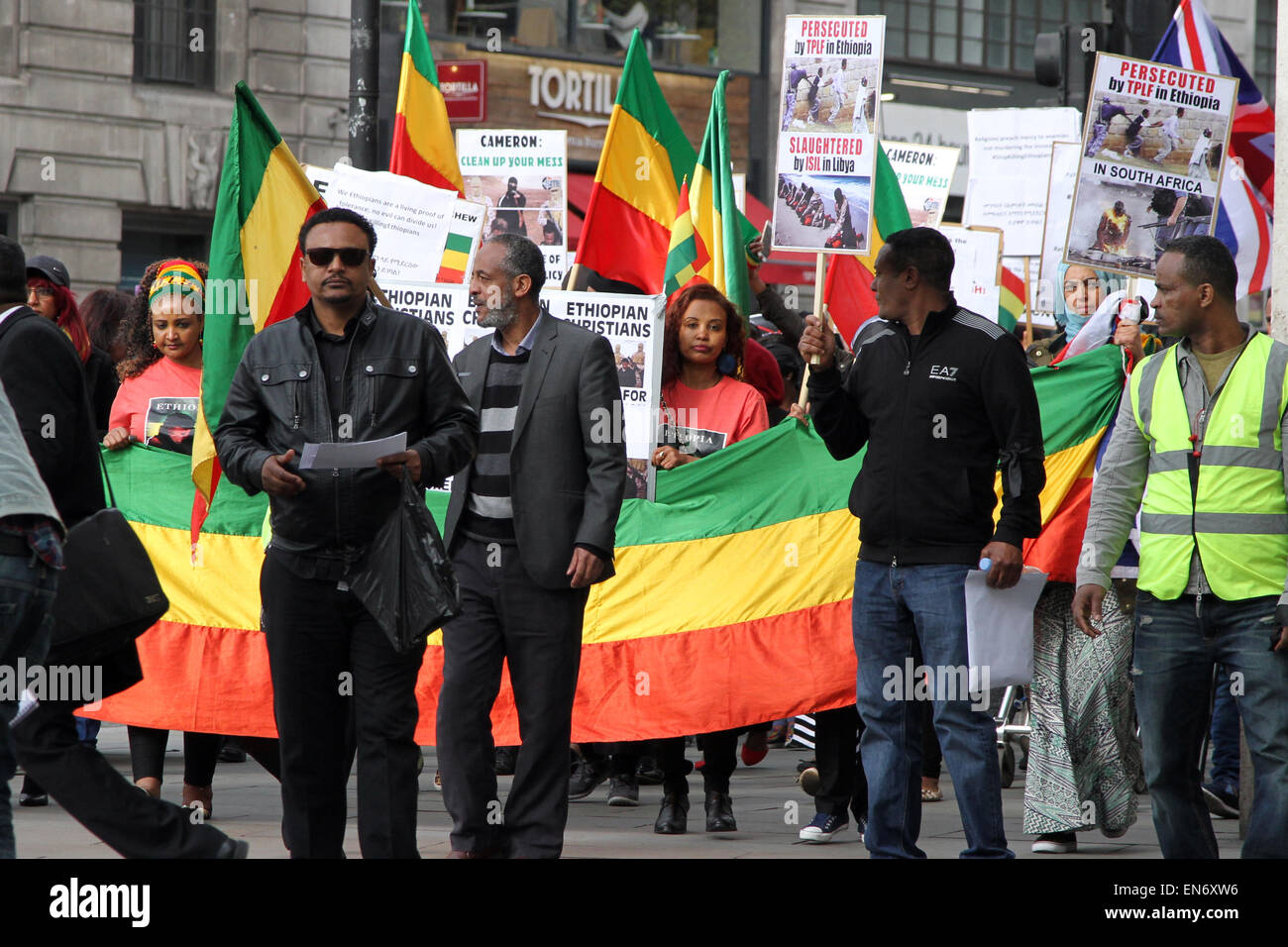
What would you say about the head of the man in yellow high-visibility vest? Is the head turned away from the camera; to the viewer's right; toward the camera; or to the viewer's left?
to the viewer's left

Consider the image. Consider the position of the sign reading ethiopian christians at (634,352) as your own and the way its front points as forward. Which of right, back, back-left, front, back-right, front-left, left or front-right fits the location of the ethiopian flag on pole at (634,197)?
back

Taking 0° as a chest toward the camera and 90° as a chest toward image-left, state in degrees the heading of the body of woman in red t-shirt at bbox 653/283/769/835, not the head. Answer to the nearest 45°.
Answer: approximately 0°

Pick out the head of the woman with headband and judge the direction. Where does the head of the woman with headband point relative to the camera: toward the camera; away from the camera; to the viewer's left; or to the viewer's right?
toward the camera

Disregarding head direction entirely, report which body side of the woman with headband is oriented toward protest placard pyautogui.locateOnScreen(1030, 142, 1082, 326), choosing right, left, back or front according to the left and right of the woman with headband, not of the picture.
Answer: left

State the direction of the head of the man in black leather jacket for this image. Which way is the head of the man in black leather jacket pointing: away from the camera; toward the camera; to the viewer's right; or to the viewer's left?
toward the camera

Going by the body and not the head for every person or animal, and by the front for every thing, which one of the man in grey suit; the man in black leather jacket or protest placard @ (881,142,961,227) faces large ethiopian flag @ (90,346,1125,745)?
the protest placard

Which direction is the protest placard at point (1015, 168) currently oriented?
toward the camera

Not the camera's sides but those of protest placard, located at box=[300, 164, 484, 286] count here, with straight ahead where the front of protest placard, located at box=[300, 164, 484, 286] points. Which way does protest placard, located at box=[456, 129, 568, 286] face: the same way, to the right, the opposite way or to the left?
the same way

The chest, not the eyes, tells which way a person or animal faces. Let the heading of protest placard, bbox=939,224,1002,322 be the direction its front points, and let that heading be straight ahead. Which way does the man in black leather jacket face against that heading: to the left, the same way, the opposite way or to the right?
the same way

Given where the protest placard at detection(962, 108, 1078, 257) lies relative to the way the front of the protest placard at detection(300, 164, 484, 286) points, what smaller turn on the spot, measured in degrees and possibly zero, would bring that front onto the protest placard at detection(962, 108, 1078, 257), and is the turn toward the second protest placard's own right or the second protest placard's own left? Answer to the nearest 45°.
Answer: approximately 135° to the second protest placard's own left

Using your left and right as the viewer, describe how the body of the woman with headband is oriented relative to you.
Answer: facing the viewer

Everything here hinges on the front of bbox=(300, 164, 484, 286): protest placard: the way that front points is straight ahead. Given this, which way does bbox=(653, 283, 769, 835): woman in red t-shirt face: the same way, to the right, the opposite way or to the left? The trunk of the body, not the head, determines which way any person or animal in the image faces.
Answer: the same way

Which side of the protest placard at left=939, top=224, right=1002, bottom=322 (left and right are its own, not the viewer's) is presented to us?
front

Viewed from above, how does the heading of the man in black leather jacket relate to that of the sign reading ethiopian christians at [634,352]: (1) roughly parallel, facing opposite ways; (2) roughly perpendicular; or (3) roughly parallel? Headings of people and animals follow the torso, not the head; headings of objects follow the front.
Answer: roughly parallel

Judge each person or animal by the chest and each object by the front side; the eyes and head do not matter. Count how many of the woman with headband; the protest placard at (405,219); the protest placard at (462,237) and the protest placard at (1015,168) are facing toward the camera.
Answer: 4

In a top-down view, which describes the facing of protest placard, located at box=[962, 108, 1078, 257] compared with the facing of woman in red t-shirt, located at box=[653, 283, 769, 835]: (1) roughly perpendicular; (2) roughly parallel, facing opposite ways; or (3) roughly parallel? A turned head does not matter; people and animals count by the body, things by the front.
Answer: roughly parallel
